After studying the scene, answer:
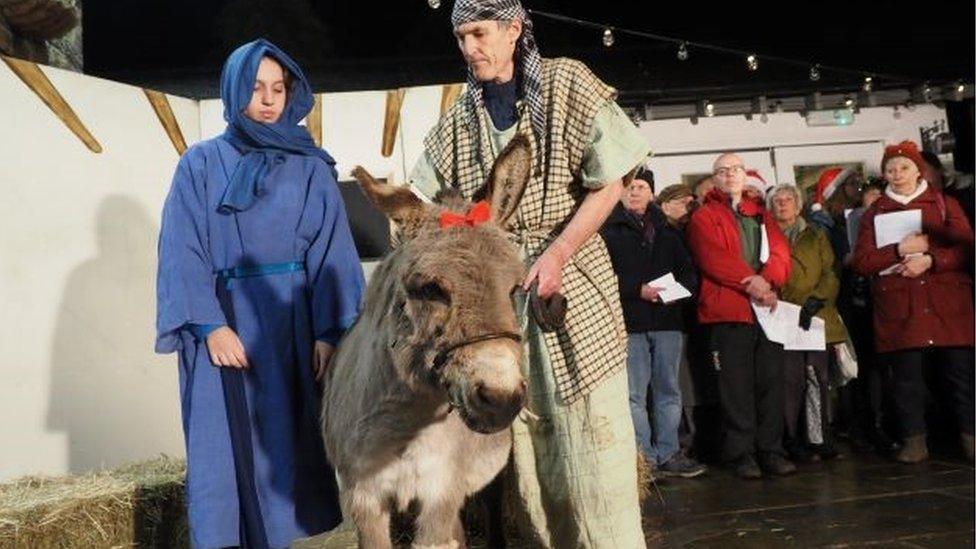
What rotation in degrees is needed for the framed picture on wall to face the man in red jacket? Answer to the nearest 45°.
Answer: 0° — it already faces them

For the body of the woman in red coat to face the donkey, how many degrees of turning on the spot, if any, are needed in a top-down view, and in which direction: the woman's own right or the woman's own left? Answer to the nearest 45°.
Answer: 0° — they already face it

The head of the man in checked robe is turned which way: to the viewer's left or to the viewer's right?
to the viewer's left

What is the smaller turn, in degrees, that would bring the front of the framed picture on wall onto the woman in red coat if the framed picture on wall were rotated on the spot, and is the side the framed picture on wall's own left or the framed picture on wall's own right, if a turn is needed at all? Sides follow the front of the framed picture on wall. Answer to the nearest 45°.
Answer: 0° — it already faces them
